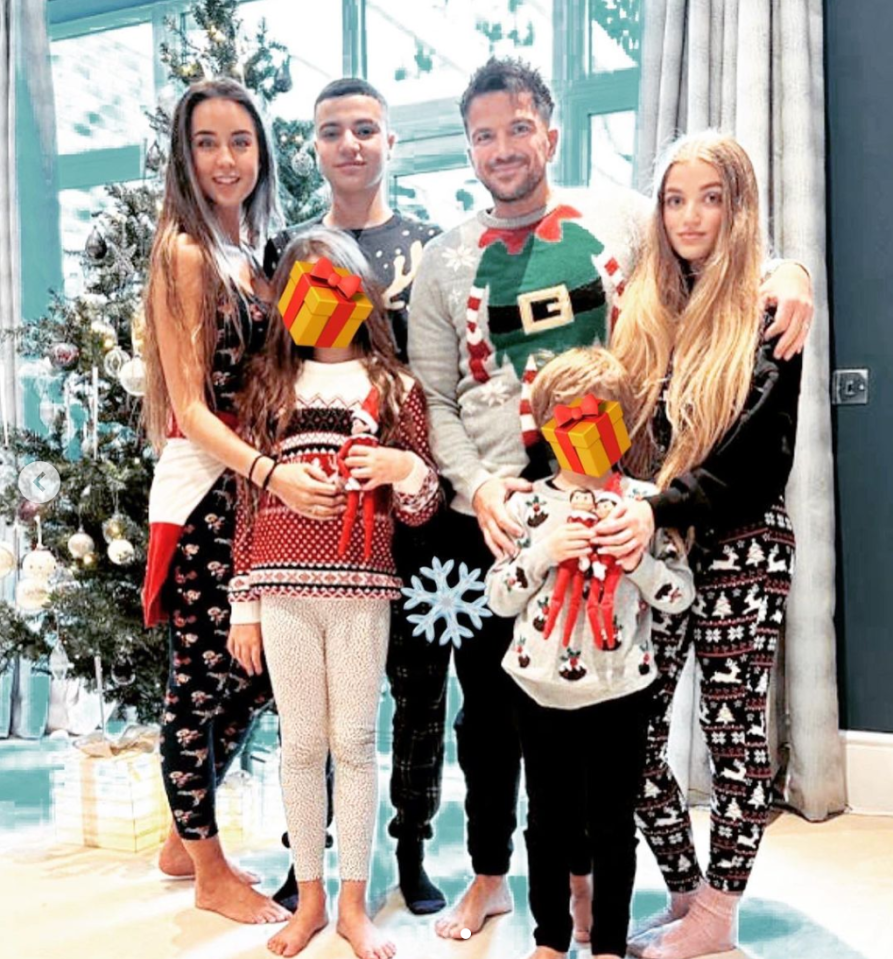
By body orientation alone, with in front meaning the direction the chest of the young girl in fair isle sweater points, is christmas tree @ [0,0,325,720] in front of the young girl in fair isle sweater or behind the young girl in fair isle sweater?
behind

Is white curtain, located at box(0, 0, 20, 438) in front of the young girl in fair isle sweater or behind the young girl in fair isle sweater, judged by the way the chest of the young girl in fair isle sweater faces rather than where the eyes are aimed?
behind

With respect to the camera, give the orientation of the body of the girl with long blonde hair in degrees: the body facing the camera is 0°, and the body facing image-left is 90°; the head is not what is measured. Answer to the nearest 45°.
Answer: approximately 45°

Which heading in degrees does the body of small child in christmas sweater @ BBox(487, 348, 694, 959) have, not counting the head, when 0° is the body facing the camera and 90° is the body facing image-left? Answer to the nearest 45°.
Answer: approximately 0°

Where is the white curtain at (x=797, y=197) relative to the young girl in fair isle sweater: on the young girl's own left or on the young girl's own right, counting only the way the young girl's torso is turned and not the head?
on the young girl's own left

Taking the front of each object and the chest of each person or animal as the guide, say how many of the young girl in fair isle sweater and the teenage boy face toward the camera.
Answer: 2

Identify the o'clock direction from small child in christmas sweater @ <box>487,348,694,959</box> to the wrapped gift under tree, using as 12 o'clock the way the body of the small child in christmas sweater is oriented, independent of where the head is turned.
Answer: The wrapped gift under tree is roughly at 4 o'clock from the small child in christmas sweater.
